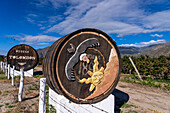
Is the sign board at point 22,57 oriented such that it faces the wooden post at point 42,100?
yes

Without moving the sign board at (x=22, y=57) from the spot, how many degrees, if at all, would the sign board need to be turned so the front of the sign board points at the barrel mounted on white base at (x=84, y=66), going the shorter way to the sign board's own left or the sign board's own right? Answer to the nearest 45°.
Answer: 0° — it already faces it

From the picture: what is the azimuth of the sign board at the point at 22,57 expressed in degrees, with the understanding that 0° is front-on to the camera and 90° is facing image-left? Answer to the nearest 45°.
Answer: approximately 0°
